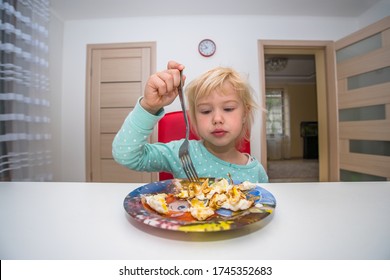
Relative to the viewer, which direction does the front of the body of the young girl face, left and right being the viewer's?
facing the viewer

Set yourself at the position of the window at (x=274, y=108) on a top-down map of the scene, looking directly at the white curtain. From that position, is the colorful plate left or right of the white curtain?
left

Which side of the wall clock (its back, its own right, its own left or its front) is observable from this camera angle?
front

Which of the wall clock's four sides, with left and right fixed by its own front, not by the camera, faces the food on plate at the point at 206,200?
front

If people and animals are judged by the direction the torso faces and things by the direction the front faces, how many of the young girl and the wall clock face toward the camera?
2

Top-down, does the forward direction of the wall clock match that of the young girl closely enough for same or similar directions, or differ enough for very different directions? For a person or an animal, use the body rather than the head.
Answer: same or similar directions

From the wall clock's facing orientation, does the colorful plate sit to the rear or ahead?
ahead
